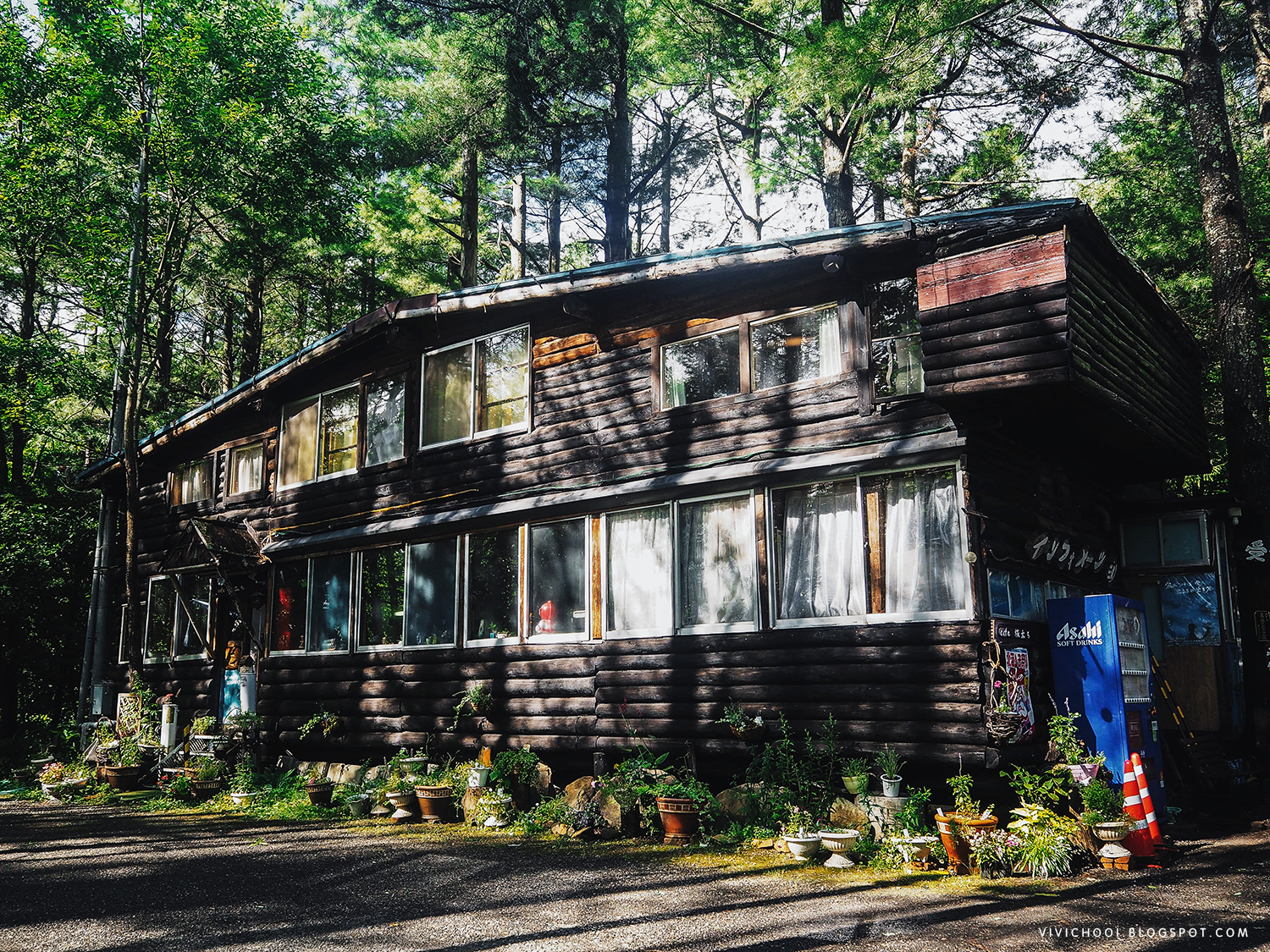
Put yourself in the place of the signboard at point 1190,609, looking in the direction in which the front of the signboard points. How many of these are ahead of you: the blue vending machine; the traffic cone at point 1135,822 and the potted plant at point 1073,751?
3

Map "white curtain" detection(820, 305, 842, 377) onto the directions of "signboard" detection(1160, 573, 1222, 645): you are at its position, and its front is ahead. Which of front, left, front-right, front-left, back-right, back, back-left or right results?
front-right

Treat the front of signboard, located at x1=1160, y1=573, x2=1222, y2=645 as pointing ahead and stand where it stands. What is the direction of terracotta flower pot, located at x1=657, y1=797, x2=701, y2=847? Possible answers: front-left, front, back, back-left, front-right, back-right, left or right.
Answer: front-right

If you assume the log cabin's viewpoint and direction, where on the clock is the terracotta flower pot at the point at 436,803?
The terracotta flower pot is roughly at 2 o'clock from the log cabin.

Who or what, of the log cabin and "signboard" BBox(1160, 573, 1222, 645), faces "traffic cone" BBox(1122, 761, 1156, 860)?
the signboard

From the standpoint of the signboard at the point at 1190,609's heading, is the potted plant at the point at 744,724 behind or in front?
in front

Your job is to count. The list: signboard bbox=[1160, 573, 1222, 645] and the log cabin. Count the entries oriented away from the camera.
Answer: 0

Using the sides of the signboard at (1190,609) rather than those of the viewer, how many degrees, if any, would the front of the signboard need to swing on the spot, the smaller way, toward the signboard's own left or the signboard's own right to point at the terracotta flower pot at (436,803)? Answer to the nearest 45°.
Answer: approximately 45° to the signboard's own right

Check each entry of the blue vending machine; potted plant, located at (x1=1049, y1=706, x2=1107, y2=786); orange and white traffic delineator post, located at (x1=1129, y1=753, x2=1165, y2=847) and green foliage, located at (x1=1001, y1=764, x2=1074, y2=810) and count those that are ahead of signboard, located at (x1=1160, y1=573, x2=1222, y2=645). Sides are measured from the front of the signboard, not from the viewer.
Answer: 4

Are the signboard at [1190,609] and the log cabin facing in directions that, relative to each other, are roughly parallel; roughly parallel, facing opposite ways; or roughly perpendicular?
roughly parallel

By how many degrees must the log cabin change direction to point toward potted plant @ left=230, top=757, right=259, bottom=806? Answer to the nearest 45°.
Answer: approximately 90° to its right

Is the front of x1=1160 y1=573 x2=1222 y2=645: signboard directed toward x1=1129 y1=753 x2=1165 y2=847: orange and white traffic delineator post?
yes

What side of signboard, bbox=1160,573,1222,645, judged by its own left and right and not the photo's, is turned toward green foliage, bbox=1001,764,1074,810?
front

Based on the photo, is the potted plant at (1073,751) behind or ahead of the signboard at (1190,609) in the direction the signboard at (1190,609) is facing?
ahead

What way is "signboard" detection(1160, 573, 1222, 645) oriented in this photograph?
toward the camera
